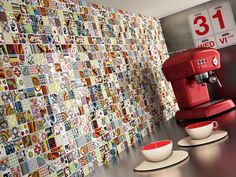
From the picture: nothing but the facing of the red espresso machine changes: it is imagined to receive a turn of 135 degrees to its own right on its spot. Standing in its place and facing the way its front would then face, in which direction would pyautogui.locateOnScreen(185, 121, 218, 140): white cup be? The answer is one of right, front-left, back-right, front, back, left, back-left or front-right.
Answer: left

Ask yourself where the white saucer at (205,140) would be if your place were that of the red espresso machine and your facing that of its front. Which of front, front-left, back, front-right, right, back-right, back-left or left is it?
front-right

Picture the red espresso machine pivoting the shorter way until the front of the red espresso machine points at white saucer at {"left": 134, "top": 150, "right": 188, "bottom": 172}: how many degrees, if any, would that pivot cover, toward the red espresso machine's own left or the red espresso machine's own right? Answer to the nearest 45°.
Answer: approximately 45° to the red espresso machine's own right

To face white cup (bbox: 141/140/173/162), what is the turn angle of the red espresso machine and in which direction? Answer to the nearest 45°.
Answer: approximately 45° to its right
